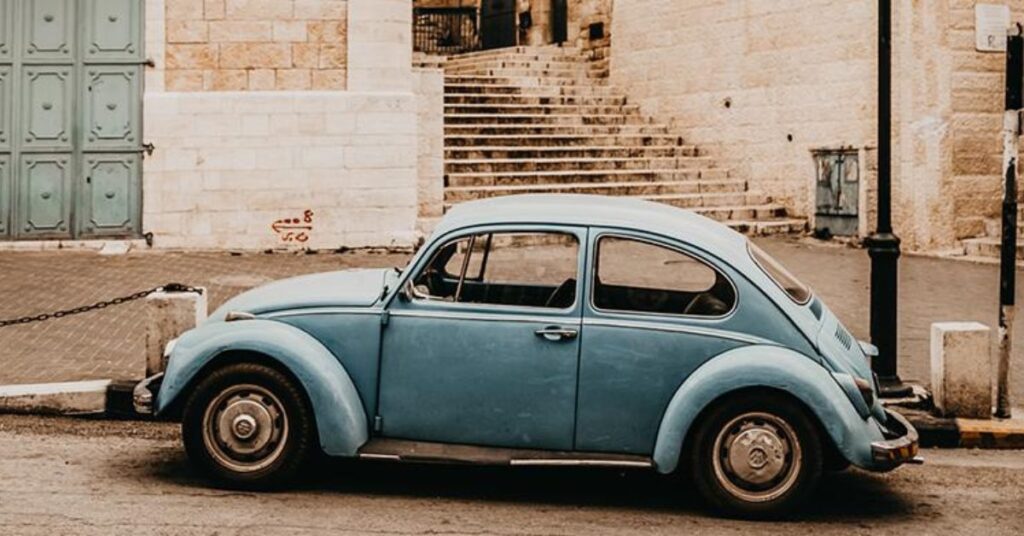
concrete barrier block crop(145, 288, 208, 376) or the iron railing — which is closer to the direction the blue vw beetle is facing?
the concrete barrier block

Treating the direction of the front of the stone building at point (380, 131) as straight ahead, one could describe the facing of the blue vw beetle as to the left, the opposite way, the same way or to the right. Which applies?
to the right

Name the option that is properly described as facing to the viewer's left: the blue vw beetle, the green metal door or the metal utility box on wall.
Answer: the blue vw beetle

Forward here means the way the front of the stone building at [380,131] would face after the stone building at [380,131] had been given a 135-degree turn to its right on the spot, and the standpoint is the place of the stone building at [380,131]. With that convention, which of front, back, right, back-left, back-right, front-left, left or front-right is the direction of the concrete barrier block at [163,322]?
back-left

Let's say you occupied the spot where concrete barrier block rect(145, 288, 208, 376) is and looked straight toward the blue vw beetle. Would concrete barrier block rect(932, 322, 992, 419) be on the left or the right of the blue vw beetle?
left

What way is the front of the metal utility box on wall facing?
toward the camera

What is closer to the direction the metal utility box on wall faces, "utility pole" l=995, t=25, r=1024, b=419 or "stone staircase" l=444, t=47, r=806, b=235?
the utility pole

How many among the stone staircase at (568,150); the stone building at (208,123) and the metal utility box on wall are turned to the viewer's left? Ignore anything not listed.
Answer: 0

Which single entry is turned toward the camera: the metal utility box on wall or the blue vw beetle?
the metal utility box on wall

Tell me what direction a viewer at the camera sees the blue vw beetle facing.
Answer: facing to the left of the viewer

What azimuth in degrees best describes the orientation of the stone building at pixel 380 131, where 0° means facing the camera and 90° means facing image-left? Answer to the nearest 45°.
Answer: approximately 0°

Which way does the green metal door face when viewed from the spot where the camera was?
facing the viewer

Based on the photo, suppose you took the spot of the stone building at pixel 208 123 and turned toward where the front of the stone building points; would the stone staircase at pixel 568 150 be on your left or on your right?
on your left

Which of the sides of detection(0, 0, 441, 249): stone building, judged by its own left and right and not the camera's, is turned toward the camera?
front

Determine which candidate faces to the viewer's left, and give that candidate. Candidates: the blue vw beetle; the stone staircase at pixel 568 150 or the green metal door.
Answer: the blue vw beetle

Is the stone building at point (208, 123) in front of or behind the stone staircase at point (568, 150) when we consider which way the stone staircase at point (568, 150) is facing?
in front
